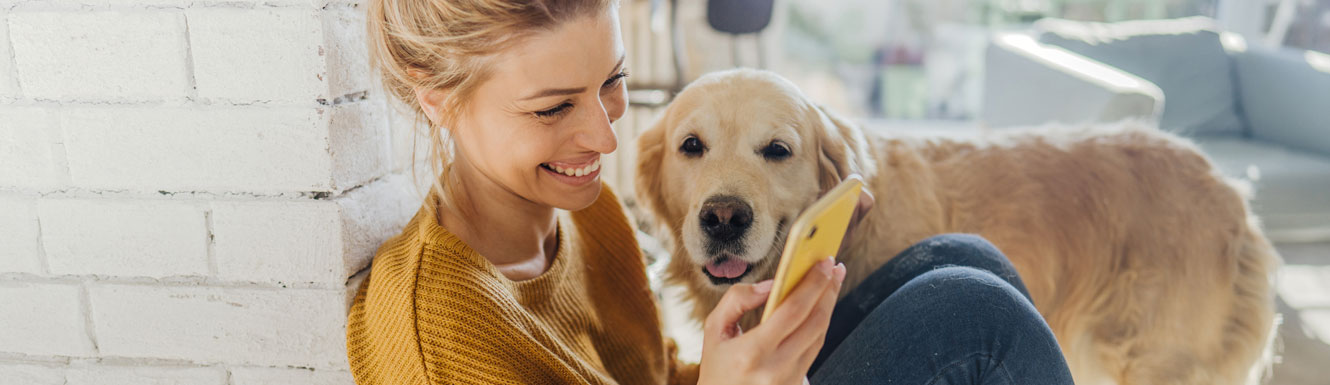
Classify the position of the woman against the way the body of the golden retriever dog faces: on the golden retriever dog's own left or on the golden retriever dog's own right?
on the golden retriever dog's own left

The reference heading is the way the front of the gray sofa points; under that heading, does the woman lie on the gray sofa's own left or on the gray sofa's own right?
on the gray sofa's own right

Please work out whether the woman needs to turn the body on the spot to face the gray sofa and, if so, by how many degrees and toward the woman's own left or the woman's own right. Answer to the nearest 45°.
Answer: approximately 90° to the woman's own left

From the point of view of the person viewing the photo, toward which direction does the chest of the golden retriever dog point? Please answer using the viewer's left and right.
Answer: facing to the left of the viewer

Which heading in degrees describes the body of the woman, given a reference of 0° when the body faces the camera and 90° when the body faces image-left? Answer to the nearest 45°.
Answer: approximately 315°
